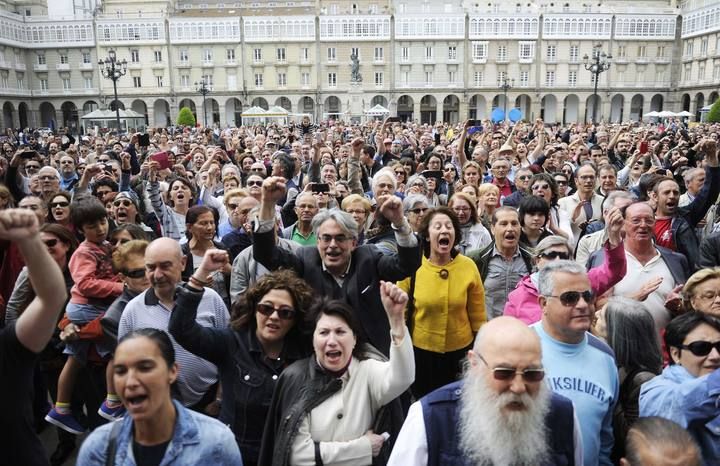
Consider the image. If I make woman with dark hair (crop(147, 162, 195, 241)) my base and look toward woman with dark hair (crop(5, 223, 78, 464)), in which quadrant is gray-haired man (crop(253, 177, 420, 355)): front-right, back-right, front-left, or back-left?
front-left

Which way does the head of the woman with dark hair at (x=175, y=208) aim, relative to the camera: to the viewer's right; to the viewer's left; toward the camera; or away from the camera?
toward the camera

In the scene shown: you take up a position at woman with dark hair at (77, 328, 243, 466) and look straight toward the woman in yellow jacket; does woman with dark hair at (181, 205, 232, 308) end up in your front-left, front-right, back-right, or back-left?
front-left

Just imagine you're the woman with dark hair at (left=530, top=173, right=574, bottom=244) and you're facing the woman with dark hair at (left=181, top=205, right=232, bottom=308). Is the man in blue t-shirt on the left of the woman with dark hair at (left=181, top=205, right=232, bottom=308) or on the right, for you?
left

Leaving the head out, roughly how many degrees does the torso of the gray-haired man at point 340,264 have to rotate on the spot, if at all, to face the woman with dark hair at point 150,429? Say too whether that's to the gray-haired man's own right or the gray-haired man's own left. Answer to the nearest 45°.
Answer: approximately 45° to the gray-haired man's own right

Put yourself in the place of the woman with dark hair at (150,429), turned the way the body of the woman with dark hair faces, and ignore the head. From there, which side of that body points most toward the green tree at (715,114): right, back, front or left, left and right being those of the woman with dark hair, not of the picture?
back

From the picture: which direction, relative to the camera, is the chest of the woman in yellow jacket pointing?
toward the camera

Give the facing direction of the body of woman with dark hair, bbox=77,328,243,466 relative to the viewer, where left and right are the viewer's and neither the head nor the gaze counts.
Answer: facing the viewer and to the left of the viewer

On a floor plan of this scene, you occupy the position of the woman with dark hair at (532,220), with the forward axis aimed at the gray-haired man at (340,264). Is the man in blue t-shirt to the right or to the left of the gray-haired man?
left

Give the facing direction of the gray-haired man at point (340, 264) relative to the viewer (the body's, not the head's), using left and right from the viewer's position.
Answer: facing the viewer

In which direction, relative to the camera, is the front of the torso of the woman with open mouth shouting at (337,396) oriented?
toward the camera

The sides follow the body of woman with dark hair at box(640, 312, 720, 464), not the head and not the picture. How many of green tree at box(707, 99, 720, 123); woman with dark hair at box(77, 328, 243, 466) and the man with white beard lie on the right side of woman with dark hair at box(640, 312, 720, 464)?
2

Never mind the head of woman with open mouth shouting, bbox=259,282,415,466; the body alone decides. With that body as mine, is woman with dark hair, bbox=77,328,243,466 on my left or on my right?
on my right

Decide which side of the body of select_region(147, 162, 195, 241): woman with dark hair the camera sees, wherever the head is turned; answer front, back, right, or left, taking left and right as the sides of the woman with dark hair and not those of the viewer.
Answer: front
